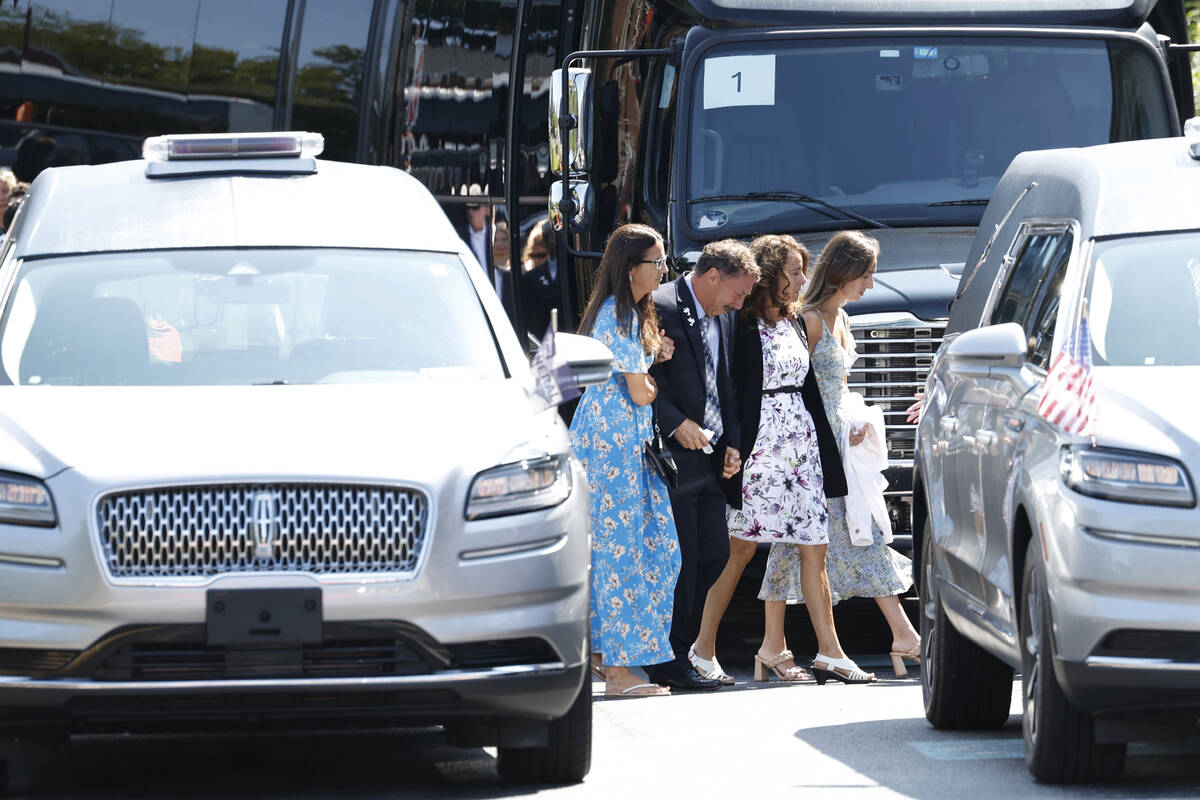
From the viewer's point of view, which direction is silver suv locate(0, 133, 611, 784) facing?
toward the camera

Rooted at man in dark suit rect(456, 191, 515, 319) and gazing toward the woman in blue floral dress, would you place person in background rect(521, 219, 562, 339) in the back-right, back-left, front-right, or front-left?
front-left

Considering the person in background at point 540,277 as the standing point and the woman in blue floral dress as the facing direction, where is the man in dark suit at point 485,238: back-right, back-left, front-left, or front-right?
back-right

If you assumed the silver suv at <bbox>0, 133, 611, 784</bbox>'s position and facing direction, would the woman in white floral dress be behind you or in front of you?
behind

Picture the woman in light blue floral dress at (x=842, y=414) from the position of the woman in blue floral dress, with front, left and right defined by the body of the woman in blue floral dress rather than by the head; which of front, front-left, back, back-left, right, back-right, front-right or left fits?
front-left

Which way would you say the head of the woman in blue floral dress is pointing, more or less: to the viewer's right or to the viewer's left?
to the viewer's right

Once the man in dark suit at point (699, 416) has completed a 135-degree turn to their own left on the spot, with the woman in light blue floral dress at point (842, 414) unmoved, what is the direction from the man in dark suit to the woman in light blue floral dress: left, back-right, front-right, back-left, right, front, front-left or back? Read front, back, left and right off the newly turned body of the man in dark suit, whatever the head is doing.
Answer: front-right

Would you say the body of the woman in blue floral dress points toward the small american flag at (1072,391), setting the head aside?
no
